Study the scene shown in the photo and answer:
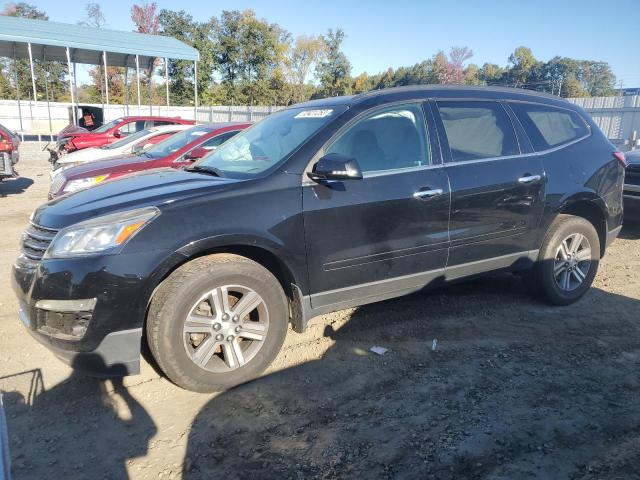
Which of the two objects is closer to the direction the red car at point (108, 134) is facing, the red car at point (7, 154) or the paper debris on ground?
the red car

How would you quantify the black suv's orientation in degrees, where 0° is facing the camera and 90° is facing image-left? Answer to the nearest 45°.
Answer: approximately 45°

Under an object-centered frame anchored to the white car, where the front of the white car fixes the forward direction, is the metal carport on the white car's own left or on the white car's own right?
on the white car's own right

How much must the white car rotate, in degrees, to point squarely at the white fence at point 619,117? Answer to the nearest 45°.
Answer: approximately 135° to its left

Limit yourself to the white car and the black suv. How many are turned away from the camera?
0

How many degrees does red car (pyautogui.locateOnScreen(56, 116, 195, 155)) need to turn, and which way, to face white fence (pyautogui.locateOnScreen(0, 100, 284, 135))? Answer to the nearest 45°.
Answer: approximately 135° to its right

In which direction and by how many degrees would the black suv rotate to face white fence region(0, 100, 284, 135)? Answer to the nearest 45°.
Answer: approximately 90° to its right

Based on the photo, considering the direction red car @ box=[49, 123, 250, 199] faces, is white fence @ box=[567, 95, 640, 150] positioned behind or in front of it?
behind

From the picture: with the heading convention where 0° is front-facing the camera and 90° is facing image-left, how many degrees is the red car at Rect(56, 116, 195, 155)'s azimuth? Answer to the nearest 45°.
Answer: approximately 45°
